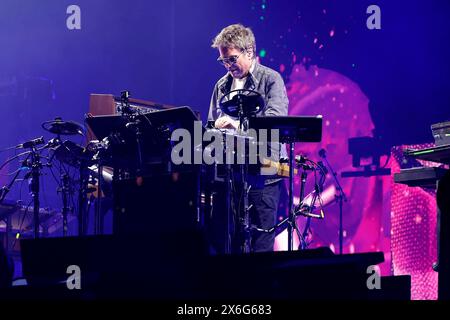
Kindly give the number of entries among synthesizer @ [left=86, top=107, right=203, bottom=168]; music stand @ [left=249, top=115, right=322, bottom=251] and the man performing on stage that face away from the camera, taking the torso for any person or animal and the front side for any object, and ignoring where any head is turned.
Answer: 2

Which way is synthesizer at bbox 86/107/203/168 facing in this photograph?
away from the camera

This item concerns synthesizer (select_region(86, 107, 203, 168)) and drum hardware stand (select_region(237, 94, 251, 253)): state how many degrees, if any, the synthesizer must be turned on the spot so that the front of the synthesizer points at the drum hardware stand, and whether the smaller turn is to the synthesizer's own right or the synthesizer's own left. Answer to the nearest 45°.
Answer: approximately 90° to the synthesizer's own right

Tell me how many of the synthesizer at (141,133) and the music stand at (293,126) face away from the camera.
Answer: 2

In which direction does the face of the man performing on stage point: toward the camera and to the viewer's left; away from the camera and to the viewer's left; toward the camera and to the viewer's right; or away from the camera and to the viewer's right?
toward the camera and to the viewer's left

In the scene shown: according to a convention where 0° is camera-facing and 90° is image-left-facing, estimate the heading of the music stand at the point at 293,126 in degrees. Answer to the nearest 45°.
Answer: approximately 180°

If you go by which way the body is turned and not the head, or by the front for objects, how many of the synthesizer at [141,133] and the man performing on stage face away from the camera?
1

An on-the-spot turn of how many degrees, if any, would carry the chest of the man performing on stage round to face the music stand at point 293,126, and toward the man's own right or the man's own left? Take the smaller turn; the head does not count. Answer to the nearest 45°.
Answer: approximately 45° to the man's own left

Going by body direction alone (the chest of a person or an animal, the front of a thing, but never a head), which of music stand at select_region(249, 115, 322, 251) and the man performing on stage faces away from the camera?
the music stand

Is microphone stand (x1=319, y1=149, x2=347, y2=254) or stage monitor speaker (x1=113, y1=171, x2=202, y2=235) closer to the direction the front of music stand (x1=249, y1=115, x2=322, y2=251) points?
the microphone stand

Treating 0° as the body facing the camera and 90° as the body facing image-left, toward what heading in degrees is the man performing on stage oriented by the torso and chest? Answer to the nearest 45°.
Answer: approximately 45°

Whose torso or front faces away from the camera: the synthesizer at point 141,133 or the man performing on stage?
the synthesizer
